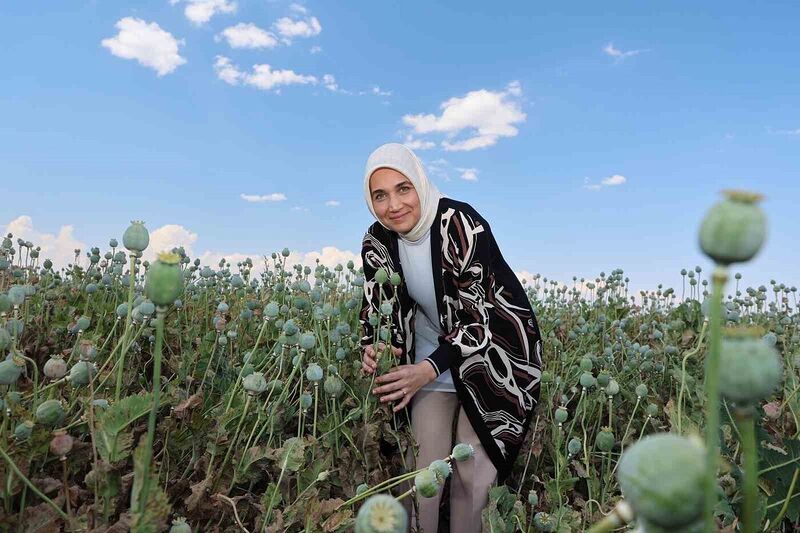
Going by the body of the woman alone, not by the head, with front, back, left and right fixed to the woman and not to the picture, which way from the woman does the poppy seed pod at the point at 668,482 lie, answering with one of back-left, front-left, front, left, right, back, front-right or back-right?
front-left

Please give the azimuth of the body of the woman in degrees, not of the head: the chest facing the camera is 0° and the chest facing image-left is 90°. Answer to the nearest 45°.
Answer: approximately 45°

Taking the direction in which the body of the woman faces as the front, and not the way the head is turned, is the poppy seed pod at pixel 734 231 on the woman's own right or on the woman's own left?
on the woman's own left
